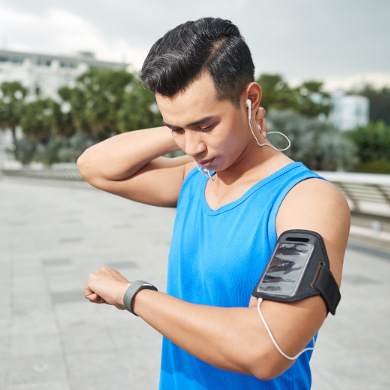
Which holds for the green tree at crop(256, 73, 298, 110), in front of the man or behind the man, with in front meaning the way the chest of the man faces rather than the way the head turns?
behind

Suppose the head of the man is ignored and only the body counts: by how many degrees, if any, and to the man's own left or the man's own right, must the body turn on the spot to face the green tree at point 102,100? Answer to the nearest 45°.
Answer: approximately 135° to the man's own right

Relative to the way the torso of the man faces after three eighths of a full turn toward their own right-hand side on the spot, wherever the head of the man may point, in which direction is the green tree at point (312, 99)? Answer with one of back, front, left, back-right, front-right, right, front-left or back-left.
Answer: front

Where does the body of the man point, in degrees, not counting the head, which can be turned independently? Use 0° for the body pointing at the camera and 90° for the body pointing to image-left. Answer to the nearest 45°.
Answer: approximately 45°

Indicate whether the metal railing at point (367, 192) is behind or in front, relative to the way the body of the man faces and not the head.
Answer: behind

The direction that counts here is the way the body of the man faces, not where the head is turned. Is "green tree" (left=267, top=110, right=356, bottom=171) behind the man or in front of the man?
behind

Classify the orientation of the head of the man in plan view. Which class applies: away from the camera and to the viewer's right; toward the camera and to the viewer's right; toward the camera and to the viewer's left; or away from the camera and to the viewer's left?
toward the camera and to the viewer's left

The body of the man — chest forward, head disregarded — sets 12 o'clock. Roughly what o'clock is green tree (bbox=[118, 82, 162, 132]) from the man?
The green tree is roughly at 4 o'clock from the man.
